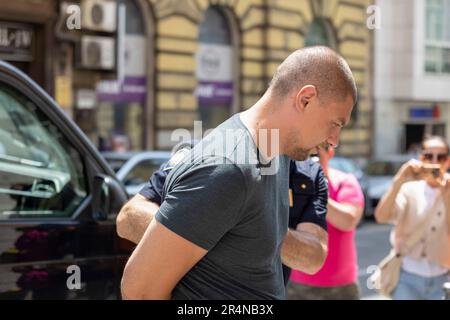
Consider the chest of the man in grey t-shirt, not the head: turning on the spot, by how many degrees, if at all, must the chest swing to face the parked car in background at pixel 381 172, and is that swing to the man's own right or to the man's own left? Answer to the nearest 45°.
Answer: approximately 90° to the man's own left

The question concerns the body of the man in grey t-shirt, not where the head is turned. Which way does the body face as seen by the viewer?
to the viewer's right

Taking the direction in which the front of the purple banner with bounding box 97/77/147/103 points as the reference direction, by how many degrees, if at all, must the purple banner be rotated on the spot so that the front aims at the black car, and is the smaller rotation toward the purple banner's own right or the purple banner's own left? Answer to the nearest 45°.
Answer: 0° — it already faces it

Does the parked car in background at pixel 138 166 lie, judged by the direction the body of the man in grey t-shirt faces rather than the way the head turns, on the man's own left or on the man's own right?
on the man's own left

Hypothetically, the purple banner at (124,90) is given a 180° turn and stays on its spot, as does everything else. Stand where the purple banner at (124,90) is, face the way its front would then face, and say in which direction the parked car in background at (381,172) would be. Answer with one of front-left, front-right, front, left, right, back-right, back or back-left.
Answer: right

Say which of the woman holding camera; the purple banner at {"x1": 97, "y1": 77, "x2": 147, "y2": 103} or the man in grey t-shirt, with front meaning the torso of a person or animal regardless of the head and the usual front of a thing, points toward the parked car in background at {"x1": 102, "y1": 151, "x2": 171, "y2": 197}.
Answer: the purple banner

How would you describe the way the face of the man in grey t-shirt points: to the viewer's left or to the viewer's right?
to the viewer's right

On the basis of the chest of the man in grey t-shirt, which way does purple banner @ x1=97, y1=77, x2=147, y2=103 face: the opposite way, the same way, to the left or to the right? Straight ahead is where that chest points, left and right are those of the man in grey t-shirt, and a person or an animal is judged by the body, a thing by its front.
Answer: to the right

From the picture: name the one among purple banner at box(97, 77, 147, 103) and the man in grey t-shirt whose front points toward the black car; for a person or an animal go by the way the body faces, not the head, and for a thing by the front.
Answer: the purple banner

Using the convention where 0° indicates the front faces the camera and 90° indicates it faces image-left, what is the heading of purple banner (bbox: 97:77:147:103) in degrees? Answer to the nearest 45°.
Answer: approximately 0°

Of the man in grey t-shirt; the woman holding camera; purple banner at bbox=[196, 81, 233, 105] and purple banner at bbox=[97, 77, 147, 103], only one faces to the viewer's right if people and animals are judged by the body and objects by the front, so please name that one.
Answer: the man in grey t-shirt

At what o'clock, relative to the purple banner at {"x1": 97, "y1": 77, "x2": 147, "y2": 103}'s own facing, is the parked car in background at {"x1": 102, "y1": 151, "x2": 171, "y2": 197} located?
The parked car in background is roughly at 12 o'clock from the purple banner.

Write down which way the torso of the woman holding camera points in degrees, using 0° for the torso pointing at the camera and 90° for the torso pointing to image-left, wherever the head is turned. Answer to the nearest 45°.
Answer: approximately 0°
